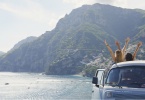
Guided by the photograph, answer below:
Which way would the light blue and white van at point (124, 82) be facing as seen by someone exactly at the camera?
facing the viewer
